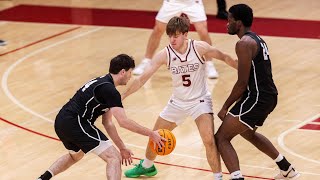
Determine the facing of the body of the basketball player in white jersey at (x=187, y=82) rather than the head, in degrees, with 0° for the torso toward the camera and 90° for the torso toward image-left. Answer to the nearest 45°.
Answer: approximately 0°

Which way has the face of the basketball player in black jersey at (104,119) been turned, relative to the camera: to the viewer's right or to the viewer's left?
to the viewer's right
